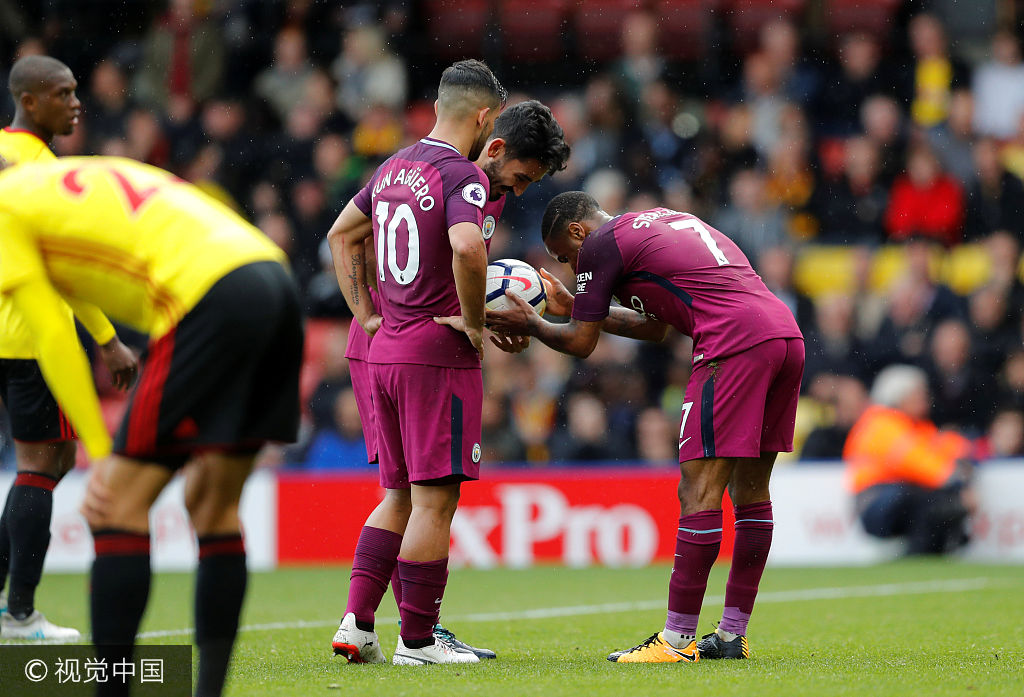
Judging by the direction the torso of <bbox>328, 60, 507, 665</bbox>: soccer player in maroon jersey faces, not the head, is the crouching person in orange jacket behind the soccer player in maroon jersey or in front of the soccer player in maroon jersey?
in front

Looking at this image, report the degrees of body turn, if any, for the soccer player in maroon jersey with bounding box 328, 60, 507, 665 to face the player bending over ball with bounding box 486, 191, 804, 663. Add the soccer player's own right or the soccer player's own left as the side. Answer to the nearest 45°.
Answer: approximately 45° to the soccer player's own right

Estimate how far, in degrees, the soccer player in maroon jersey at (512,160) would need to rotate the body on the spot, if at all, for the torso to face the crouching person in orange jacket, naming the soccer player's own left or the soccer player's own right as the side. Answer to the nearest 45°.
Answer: approximately 90° to the soccer player's own left

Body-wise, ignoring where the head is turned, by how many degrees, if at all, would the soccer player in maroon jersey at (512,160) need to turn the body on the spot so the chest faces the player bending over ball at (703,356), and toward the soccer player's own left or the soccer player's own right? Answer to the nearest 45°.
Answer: approximately 45° to the soccer player's own left

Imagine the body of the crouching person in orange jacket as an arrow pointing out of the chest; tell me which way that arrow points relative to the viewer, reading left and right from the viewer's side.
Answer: facing away from the viewer and to the right of the viewer

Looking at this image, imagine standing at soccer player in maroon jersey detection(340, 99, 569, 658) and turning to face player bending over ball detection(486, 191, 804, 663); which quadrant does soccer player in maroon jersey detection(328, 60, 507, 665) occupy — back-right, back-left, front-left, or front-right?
back-right

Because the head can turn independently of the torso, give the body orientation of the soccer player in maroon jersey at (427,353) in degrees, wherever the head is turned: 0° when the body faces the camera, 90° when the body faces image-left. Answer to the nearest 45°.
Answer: approximately 225°
